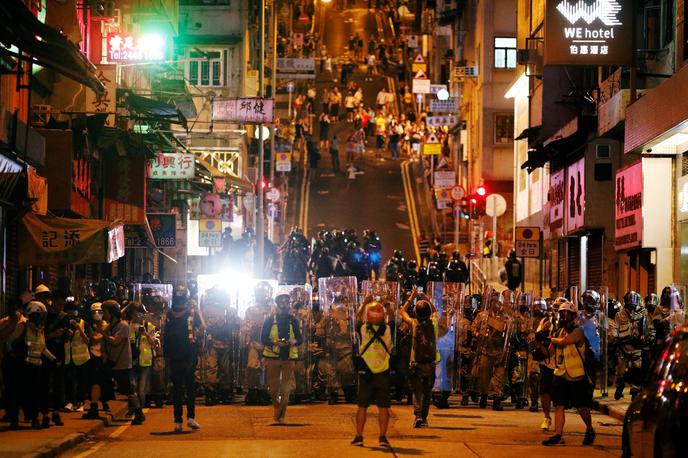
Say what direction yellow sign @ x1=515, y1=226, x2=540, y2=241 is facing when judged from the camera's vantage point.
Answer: facing the viewer

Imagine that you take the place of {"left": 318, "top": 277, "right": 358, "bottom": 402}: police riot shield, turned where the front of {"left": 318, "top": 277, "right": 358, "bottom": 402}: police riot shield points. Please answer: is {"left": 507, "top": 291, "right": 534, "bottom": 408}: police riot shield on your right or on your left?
on your left

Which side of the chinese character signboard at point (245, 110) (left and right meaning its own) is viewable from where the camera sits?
front

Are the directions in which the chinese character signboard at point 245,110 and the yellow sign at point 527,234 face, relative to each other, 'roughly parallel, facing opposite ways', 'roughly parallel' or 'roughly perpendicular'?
roughly parallel

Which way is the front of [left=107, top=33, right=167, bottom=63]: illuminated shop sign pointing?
toward the camera

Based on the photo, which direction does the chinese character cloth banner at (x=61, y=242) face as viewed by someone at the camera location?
facing the viewer

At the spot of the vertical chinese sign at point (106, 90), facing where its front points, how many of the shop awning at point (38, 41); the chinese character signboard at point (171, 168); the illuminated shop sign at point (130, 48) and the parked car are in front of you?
2

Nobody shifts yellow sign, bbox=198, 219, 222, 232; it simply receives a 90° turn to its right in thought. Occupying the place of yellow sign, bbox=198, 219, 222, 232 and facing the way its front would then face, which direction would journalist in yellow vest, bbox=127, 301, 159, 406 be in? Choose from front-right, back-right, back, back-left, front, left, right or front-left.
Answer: left

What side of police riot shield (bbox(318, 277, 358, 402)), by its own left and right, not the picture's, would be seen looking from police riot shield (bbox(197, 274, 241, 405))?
right

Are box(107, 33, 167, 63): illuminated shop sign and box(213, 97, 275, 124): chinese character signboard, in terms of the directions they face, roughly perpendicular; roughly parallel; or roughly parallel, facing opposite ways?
roughly parallel
